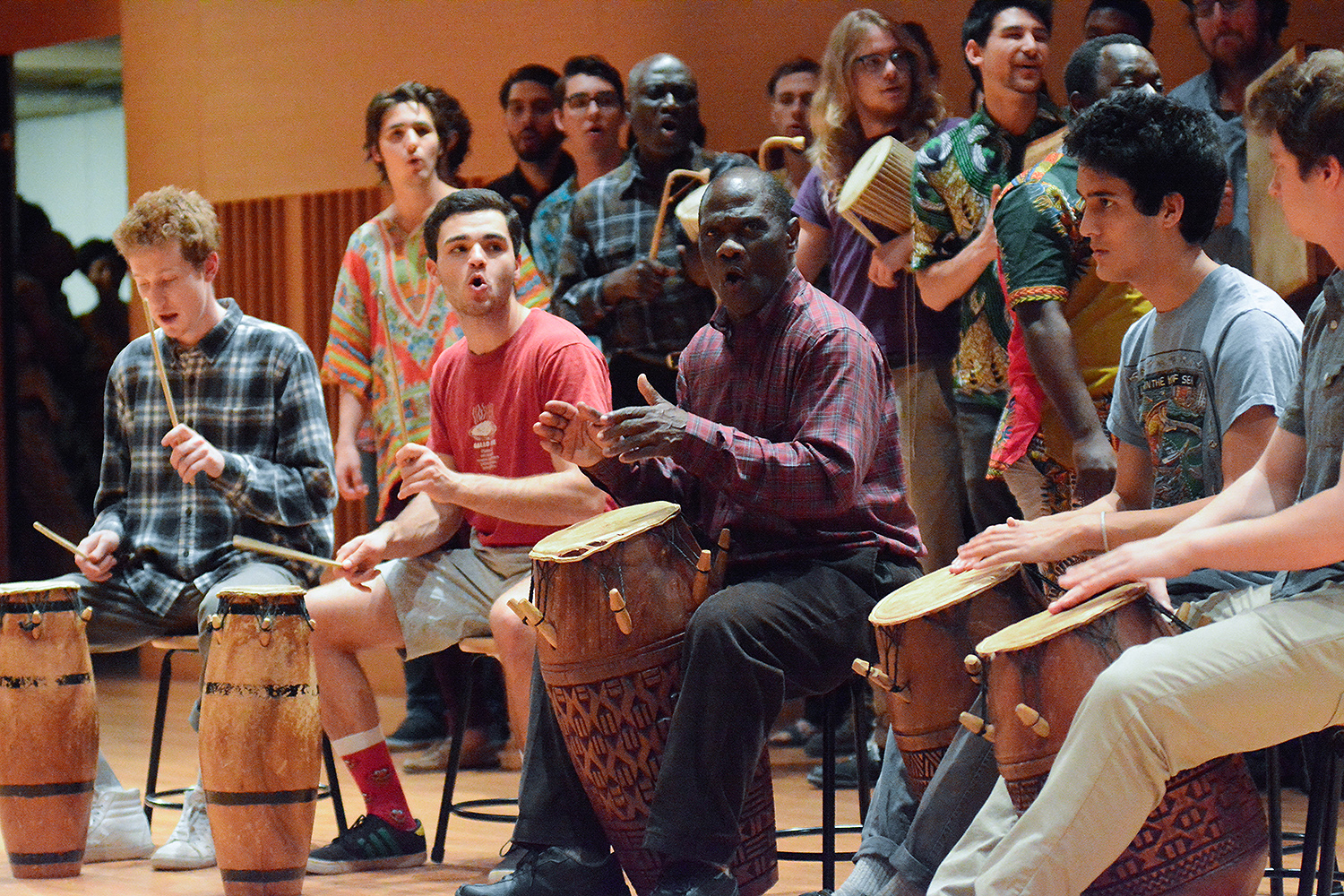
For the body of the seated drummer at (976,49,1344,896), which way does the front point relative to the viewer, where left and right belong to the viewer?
facing to the left of the viewer

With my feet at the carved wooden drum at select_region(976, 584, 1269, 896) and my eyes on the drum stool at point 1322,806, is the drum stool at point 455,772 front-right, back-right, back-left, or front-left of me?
back-left

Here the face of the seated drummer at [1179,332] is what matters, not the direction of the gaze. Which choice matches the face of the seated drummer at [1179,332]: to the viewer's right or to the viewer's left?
to the viewer's left

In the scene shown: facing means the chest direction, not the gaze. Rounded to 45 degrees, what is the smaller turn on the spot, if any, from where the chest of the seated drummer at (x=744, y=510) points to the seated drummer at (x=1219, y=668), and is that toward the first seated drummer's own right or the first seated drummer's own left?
approximately 90° to the first seated drummer's own left

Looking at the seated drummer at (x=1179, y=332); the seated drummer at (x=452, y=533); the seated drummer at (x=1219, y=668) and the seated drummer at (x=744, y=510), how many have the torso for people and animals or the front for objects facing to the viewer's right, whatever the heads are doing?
0

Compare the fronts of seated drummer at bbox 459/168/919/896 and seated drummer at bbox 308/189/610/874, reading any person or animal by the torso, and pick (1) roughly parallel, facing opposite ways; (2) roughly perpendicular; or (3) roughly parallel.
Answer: roughly parallel

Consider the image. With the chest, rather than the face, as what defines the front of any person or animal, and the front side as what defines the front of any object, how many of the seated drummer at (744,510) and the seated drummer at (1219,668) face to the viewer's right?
0

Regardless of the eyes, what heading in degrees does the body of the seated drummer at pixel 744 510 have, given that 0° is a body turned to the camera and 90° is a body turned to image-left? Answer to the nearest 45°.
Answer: approximately 45°

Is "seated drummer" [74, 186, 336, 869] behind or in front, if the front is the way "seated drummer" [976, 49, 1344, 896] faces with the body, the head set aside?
in front

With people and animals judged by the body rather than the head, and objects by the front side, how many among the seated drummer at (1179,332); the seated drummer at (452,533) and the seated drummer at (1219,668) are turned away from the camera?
0

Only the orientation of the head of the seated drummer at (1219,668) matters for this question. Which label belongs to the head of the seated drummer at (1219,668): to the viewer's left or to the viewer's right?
to the viewer's left

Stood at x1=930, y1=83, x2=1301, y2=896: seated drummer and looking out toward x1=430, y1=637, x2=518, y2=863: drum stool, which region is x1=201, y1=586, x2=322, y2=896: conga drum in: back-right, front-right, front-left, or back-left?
front-left

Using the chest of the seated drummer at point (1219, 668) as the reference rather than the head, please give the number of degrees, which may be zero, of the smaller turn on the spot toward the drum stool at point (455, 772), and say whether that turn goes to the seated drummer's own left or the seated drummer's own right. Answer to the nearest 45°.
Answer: approximately 45° to the seated drummer's own right

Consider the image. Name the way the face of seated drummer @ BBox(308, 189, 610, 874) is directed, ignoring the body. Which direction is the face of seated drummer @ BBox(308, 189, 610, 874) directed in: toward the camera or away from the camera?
toward the camera

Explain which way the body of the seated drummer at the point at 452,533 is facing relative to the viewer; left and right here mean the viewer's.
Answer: facing the viewer and to the left of the viewer

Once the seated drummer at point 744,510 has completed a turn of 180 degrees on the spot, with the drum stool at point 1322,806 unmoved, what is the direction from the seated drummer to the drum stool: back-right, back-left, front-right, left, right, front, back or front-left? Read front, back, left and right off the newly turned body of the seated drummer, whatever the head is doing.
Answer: right
